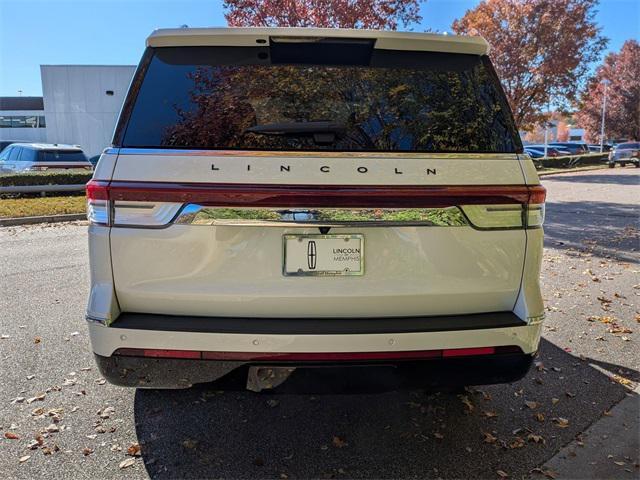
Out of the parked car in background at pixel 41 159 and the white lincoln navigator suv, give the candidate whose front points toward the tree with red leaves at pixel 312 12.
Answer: the white lincoln navigator suv

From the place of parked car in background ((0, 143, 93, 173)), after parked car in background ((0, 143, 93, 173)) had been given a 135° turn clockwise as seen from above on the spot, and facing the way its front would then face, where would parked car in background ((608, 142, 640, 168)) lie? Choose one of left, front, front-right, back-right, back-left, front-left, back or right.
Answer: front

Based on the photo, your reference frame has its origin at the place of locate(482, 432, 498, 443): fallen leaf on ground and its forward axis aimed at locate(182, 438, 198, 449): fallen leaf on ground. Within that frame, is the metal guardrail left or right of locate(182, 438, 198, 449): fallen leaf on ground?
right

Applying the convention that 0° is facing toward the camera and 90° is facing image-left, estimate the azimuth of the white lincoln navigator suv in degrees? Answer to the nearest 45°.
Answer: approximately 180°

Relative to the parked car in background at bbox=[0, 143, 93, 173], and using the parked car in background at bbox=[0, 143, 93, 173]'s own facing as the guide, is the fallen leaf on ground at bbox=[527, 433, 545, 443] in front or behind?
behind

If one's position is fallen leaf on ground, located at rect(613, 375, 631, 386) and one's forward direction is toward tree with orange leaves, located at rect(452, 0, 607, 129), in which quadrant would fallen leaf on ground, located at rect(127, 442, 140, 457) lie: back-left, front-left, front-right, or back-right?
back-left

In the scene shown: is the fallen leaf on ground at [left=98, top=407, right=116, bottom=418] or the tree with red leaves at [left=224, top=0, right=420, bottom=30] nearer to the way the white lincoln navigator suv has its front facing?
the tree with red leaves

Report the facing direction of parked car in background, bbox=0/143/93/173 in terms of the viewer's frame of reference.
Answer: facing away from the viewer and to the left of the viewer
